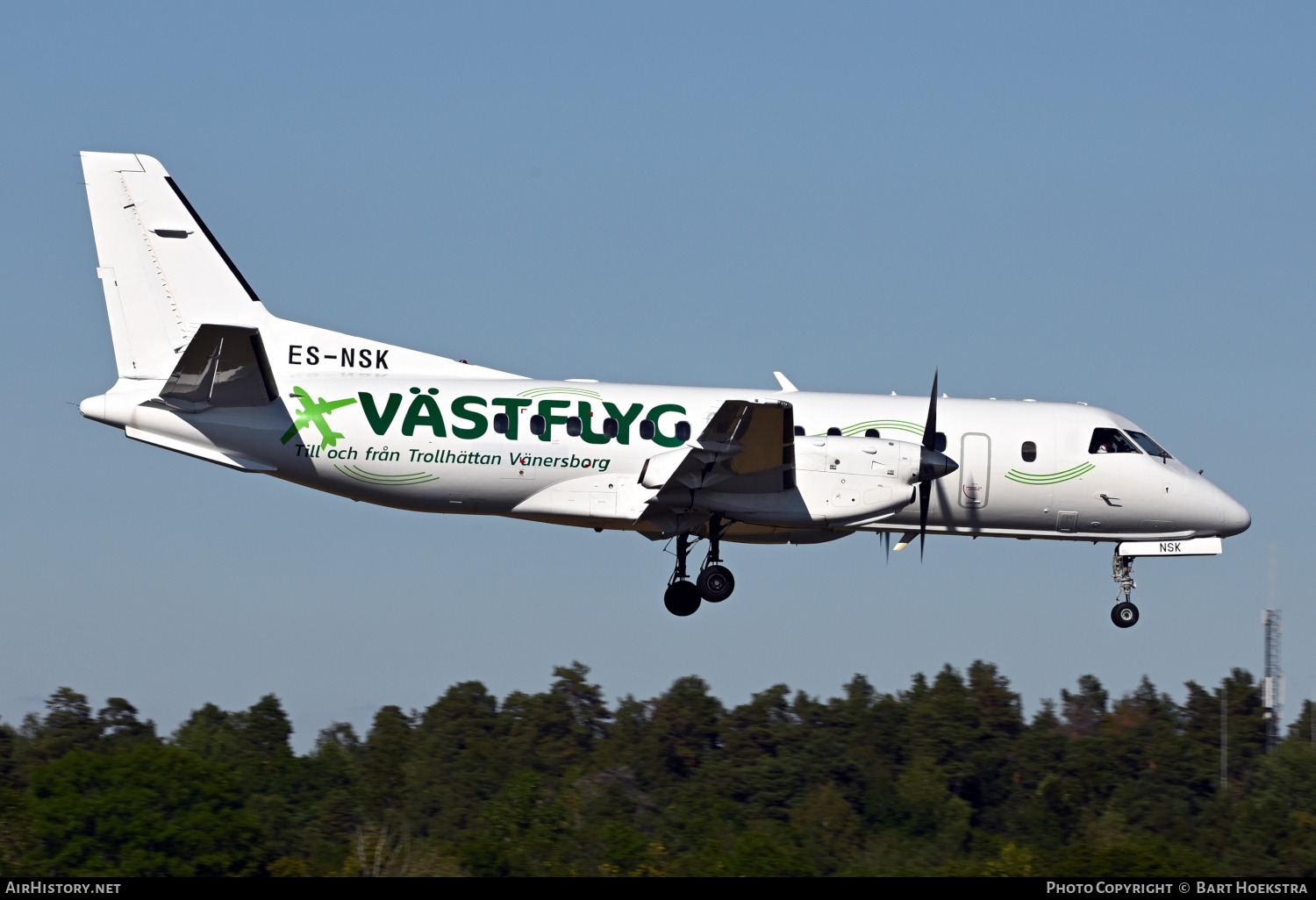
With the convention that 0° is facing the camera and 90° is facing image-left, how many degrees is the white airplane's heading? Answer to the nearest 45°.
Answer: approximately 270°

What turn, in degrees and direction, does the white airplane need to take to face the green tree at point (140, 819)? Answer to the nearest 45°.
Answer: approximately 135° to its left
